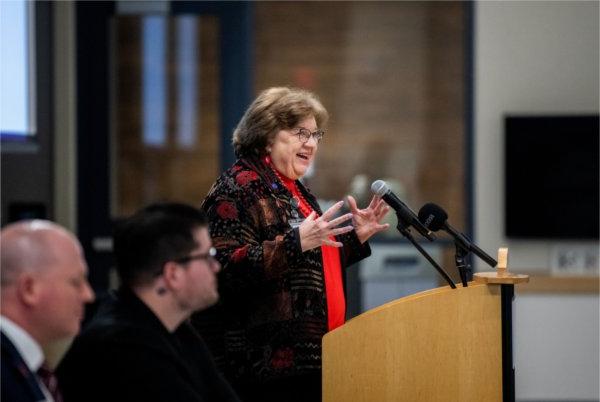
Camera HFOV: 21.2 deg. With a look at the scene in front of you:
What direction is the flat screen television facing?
toward the camera

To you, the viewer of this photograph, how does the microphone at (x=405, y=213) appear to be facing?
facing to the left of the viewer

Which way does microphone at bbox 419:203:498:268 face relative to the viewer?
to the viewer's left

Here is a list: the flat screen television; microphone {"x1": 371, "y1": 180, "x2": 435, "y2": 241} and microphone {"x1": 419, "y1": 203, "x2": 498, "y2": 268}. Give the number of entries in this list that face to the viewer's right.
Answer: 0

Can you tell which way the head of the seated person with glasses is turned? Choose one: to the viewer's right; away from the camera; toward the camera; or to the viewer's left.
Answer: to the viewer's right

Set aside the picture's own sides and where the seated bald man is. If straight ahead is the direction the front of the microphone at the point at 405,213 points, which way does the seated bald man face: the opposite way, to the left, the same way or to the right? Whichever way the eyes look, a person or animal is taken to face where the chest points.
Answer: the opposite way

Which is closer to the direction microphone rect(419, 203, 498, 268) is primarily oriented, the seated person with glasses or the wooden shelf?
the seated person with glasses

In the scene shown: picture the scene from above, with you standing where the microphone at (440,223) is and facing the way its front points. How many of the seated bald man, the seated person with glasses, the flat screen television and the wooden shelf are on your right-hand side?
2

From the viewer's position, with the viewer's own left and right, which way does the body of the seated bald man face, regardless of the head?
facing to the right of the viewer

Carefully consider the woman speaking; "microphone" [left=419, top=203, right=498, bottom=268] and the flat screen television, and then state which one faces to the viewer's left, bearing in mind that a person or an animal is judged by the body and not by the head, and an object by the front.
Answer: the microphone

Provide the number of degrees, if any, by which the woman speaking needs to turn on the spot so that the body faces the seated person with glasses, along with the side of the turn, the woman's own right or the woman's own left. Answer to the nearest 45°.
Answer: approximately 45° to the woman's own right

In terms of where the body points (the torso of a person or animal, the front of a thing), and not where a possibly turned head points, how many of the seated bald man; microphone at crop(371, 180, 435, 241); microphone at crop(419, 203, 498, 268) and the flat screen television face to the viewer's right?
1

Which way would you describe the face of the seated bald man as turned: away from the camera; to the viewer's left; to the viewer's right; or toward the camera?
to the viewer's right

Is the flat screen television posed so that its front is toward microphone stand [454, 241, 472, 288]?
yes
